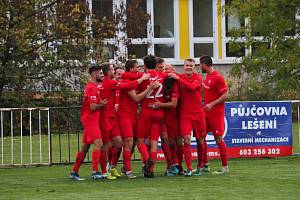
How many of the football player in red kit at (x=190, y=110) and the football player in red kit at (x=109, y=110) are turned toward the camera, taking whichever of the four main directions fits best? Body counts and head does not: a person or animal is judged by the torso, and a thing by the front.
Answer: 1

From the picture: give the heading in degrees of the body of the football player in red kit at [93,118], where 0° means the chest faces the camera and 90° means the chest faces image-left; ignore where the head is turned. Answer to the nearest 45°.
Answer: approximately 270°

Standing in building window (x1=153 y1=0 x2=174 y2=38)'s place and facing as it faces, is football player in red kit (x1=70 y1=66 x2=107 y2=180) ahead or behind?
ahead

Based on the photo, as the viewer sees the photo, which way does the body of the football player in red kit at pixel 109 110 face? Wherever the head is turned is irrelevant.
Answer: to the viewer's right

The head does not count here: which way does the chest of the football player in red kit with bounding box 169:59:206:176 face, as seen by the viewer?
toward the camera

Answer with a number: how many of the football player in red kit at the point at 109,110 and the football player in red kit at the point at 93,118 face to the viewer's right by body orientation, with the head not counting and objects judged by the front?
2

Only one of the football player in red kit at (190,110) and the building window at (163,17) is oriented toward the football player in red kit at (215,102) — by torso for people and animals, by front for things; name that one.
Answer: the building window

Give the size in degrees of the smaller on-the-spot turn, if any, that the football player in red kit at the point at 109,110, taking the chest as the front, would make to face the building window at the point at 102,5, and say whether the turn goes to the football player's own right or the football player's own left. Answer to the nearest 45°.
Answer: approximately 90° to the football player's own left

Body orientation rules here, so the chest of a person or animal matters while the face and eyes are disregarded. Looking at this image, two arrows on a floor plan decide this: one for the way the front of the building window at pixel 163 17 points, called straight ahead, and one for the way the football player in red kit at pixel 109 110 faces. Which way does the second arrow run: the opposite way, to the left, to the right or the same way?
to the left

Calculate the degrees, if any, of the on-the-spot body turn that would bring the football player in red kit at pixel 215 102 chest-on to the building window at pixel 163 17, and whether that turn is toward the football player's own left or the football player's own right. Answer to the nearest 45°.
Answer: approximately 135° to the football player's own right

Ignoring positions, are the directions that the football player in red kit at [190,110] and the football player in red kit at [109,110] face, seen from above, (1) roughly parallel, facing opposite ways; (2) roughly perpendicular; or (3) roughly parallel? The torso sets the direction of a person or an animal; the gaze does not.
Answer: roughly perpendicular

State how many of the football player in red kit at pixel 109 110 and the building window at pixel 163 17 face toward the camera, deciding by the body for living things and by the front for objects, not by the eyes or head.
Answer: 1

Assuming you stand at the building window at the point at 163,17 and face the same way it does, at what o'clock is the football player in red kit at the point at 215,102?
The football player in red kit is roughly at 12 o'clock from the building window.

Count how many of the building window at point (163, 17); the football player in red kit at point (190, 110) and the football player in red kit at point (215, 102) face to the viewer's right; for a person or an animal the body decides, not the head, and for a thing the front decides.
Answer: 0
